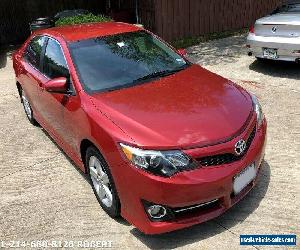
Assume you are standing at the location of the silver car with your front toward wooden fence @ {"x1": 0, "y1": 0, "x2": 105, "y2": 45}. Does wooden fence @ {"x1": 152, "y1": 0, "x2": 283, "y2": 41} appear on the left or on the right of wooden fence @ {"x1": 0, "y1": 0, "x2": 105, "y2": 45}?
right

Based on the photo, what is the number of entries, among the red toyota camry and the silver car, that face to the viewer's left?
0

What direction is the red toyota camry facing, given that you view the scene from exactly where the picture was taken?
facing the viewer and to the right of the viewer

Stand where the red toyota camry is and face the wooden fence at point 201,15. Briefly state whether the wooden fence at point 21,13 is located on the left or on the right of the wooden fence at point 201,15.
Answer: left

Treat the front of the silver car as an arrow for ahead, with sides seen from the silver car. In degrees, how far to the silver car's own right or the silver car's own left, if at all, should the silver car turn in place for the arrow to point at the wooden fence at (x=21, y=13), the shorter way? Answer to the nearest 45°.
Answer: approximately 90° to the silver car's own left

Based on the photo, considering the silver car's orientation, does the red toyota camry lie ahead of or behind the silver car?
behind

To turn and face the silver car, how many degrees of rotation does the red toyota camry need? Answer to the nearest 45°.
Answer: approximately 90° to its left

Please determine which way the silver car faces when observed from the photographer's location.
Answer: facing away from the viewer and to the right of the viewer

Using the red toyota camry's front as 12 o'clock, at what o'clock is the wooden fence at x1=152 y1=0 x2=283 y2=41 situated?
The wooden fence is roughly at 8 o'clock from the red toyota camry.

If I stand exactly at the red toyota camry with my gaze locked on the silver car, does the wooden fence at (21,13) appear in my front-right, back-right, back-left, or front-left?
front-left
